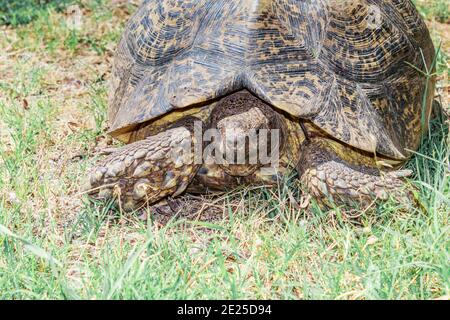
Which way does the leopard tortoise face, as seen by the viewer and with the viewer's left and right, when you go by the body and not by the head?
facing the viewer
